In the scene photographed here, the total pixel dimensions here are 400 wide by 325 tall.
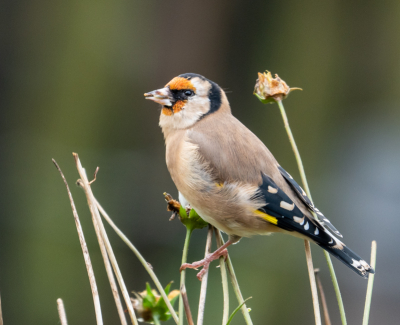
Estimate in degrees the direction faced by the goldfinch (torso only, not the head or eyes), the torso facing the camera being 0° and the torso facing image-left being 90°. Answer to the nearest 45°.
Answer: approximately 90°
